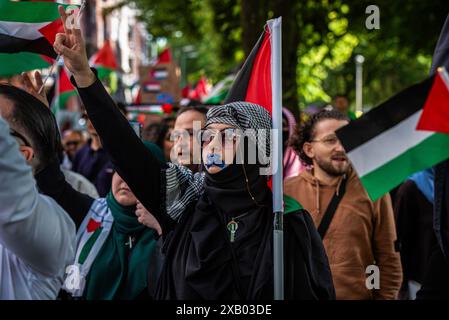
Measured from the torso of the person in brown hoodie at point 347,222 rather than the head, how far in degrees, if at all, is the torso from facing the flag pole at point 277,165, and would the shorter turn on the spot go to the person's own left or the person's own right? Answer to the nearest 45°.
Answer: approximately 45° to the person's own right

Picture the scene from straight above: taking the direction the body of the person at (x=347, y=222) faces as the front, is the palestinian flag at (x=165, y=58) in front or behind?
behind

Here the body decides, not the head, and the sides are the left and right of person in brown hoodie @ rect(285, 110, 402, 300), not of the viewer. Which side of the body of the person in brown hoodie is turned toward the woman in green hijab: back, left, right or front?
right

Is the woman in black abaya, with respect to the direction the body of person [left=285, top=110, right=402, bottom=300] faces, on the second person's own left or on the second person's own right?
on the second person's own right

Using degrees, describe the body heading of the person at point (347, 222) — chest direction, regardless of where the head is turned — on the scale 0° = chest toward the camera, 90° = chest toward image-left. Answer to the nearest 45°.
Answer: approximately 315°
